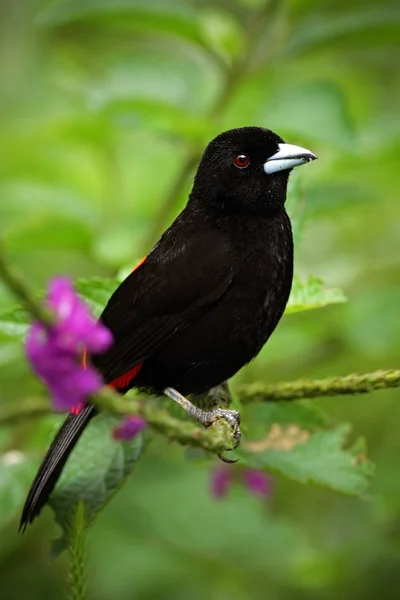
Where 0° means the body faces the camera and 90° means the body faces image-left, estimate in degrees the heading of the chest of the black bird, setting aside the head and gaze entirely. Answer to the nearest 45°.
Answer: approximately 270°
